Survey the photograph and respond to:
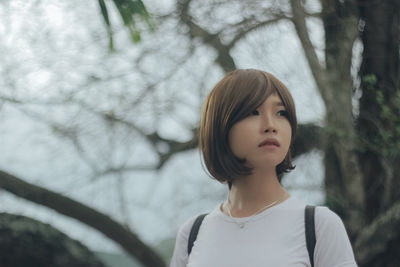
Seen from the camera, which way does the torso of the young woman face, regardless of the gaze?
toward the camera

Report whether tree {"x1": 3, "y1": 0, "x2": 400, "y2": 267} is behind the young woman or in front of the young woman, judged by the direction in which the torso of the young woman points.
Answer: behind

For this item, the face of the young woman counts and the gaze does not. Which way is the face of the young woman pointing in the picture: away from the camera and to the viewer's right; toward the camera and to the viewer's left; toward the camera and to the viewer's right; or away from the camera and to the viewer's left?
toward the camera and to the viewer's right
